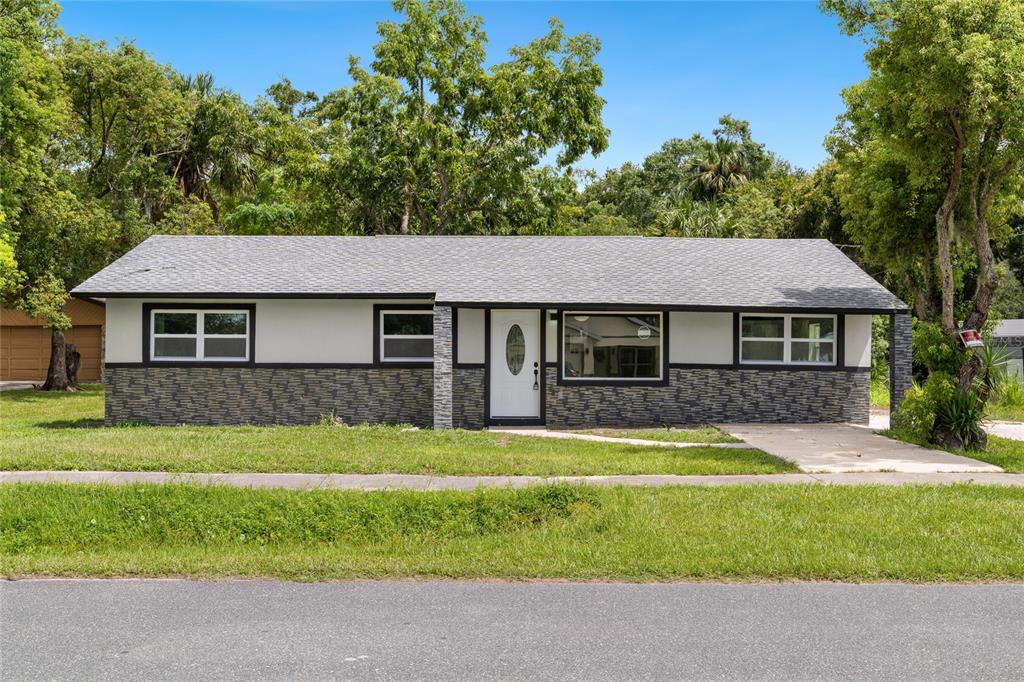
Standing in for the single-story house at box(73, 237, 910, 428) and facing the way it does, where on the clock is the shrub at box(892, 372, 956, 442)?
The shrub is roughly at 10 o'clock from the single-story house.

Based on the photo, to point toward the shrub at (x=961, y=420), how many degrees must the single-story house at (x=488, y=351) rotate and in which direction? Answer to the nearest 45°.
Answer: approximately 45° to its left

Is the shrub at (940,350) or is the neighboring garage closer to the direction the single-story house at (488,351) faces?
the shrub

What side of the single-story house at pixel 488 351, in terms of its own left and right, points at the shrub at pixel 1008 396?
left

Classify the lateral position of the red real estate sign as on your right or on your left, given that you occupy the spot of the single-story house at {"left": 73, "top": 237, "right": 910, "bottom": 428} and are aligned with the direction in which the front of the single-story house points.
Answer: on your left

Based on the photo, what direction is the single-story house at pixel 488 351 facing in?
toward the camera
